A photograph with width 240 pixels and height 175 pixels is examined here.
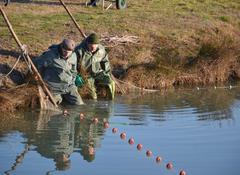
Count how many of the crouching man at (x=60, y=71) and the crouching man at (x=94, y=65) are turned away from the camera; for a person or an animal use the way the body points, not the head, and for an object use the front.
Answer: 0

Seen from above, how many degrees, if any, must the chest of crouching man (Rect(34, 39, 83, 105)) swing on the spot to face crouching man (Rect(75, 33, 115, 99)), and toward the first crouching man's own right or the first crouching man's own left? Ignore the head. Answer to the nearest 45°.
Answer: approximately 90° to the first crouching man's own left

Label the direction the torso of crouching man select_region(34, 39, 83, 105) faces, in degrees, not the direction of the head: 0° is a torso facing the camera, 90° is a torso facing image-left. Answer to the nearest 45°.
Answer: approximately 315°

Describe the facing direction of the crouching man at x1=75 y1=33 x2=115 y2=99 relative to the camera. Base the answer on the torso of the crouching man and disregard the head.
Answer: toward the camera
